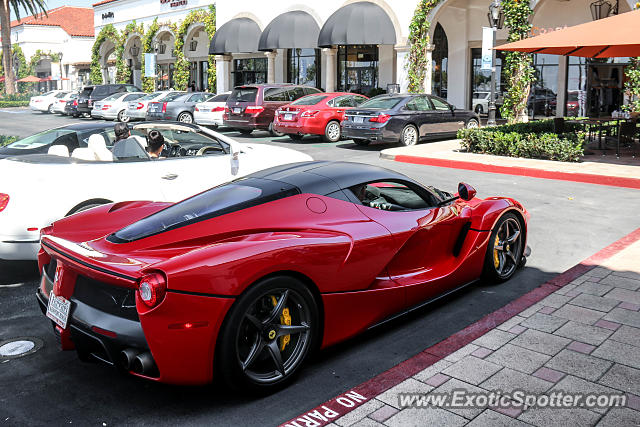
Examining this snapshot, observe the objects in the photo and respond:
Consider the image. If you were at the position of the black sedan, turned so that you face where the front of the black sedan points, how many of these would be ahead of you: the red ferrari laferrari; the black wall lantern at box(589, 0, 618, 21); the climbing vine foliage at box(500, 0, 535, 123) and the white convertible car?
2

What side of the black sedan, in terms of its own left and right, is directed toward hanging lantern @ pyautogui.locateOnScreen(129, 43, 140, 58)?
left

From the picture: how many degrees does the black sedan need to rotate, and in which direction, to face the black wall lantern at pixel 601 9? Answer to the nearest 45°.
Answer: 0° — it already faces it

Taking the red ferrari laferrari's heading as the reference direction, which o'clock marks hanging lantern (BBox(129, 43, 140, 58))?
The hanging lantern is roughly at 10 o'clock from the red ferrari laferrari.

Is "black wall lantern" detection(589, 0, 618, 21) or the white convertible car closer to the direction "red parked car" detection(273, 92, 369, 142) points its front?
the black wall lantern

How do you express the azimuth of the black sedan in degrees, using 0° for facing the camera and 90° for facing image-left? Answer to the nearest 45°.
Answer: approximately 225°

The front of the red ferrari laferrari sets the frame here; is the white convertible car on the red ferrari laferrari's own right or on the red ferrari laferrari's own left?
on the red ferrari laferrari's own left

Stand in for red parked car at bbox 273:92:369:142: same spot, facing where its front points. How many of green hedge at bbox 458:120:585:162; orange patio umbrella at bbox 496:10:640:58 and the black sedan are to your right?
3

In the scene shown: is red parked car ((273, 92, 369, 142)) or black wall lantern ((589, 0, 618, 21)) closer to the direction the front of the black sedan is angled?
the black wall lantern

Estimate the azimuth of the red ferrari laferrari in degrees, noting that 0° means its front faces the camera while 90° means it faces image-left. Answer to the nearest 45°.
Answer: approximately 225°
